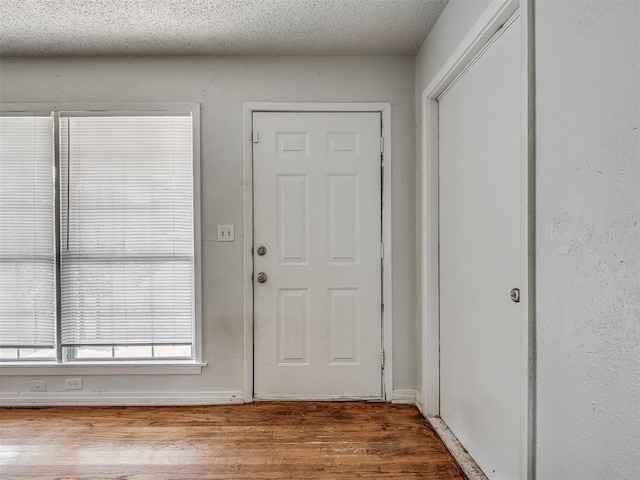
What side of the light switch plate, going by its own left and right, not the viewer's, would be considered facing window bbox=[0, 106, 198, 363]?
right

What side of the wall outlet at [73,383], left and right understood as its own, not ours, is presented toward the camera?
front

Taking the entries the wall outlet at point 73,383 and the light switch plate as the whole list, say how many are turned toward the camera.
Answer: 2

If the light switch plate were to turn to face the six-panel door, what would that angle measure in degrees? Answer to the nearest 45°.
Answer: approximately 90° to its left

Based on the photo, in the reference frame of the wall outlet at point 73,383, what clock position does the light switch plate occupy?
The light switch plate is roughly at 10 o'clock from the wall outlet.

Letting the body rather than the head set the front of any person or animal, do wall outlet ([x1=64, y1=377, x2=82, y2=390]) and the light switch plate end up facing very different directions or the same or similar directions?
same or similar directions

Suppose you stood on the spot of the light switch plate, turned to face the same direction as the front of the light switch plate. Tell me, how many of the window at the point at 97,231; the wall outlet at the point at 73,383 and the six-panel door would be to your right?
2

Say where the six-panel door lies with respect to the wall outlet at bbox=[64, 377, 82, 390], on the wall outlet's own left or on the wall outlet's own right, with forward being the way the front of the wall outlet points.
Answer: on the wall outlet's own left
